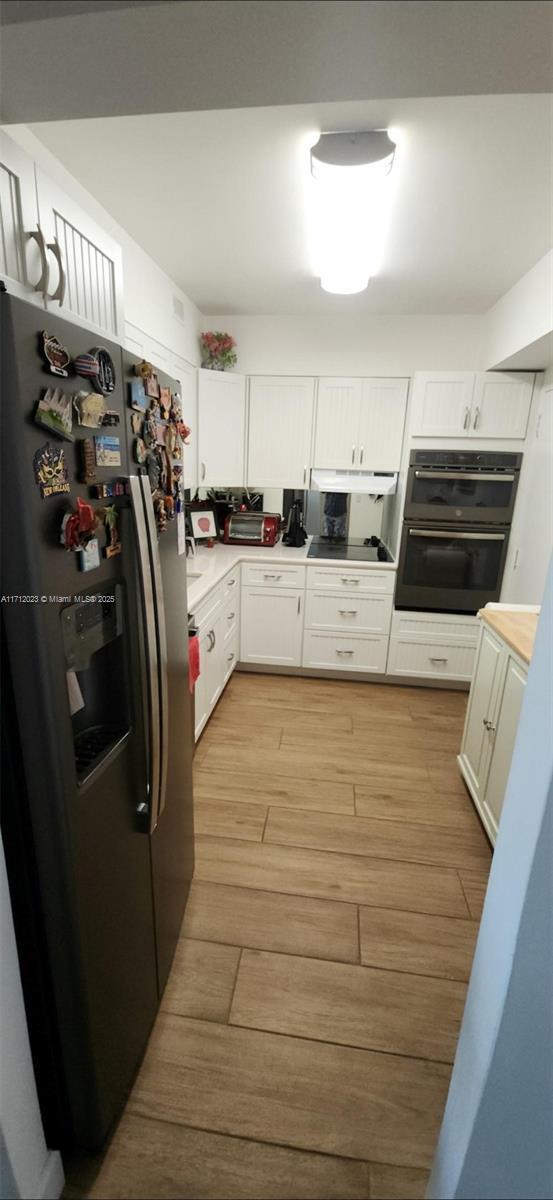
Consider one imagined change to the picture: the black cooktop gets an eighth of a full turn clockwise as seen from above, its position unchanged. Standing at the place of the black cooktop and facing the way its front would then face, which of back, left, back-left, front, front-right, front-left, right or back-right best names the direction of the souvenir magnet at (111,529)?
front-left

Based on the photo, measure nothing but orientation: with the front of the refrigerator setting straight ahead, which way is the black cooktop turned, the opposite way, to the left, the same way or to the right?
to the right

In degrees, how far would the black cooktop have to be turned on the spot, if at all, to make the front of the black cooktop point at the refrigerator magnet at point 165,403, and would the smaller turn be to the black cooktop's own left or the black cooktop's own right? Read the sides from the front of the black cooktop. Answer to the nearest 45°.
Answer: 0° — it already faces it

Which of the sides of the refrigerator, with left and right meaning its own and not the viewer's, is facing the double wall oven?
left

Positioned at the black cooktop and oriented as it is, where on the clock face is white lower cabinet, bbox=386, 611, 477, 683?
The white lower cabinet is roughly at 10 o'clock from the black cooktop.

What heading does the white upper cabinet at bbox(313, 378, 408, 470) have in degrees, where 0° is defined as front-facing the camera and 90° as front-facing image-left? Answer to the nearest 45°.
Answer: approximately 0°

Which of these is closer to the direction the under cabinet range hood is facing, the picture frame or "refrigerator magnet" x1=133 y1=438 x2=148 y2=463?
the refrigerator magnet

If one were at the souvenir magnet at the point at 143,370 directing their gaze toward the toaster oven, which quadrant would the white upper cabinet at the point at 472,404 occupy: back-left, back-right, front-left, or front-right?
front-right

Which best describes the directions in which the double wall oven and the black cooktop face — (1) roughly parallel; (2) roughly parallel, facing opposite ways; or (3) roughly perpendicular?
roughly parallel

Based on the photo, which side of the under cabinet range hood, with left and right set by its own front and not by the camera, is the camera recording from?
front

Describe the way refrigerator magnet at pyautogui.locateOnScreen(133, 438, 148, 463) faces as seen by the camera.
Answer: facing the viewer and to the right of the viewer

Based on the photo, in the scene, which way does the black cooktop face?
toward the camera

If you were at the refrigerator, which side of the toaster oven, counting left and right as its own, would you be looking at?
front

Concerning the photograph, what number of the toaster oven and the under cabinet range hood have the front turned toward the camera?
2

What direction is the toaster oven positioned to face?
toward the camera

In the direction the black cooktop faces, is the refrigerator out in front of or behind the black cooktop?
in front

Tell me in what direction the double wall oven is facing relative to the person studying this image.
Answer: facing the viewer
